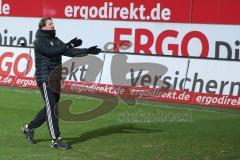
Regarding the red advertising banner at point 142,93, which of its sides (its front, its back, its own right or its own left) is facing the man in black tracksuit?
front

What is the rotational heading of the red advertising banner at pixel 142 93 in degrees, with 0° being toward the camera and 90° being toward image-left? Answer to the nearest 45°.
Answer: approximately 0°
